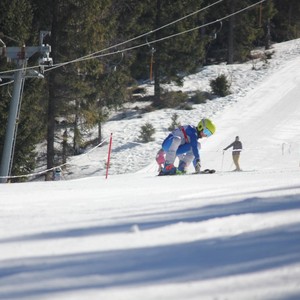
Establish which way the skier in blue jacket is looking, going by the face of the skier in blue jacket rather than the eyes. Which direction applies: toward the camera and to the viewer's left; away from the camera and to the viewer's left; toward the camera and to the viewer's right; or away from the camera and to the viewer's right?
toward the camera and to the viewer's right

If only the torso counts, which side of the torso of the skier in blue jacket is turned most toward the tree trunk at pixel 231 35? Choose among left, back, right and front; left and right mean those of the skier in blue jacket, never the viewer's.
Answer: left

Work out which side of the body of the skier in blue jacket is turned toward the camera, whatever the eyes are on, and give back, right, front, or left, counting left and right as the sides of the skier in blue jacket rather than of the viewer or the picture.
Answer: right

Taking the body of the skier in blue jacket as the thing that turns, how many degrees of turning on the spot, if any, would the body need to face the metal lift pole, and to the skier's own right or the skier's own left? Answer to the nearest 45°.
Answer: approximately 180°

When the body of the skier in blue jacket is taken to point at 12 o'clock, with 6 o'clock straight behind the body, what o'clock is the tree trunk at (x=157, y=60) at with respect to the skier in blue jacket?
The tree trunk is roughly at 9 o'clock from the skier in blue jacket.

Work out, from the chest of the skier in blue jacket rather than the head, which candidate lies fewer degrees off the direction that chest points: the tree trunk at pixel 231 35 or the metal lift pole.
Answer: the tree trunk
